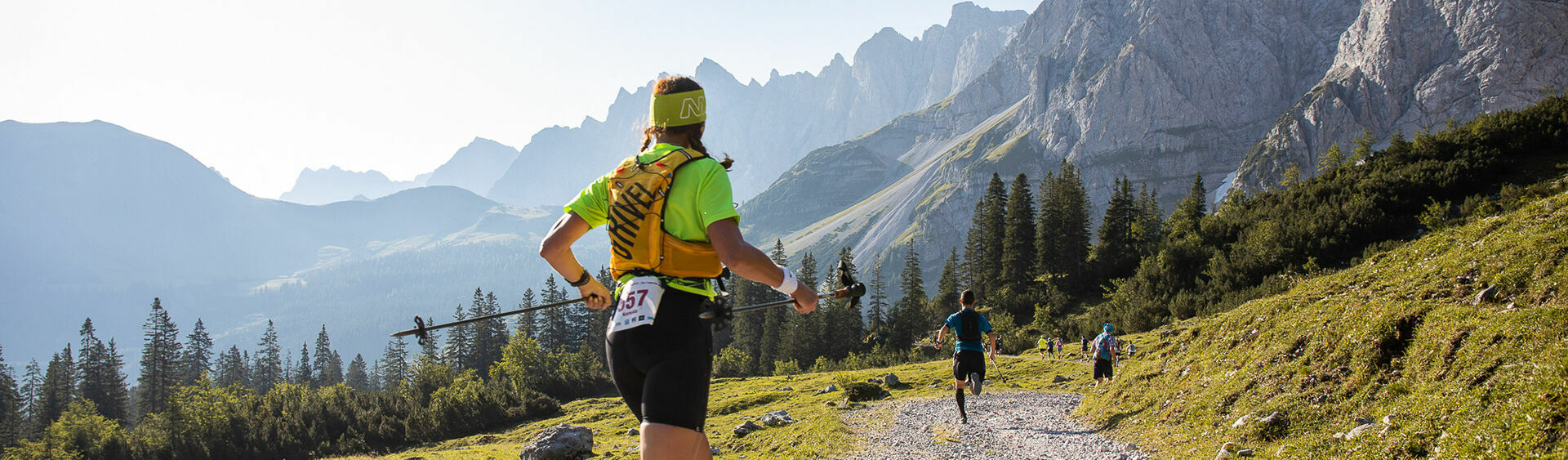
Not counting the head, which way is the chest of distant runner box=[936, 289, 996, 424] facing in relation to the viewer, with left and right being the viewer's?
facing away from the viewer

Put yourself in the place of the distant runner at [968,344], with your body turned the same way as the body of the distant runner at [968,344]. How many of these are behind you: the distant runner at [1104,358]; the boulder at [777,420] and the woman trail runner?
1

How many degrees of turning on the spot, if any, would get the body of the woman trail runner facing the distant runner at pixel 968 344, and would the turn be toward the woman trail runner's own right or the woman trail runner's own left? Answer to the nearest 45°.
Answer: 0° — they already face them

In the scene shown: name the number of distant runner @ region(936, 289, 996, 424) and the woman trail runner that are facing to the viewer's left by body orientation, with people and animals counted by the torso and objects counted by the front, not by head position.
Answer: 0

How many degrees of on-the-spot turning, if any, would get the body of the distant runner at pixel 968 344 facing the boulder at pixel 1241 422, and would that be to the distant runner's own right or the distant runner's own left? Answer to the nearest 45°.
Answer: approximately 135° to the distant runner's own right

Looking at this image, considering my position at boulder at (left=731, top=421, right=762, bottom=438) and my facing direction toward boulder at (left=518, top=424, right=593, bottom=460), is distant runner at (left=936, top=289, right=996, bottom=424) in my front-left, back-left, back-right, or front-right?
back-left

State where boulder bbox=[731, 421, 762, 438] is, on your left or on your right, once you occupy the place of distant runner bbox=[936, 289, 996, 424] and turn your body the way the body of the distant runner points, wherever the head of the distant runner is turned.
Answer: on your left

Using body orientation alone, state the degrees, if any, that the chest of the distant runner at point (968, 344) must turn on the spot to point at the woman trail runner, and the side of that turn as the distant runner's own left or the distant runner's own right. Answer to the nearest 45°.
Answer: approximately 180°

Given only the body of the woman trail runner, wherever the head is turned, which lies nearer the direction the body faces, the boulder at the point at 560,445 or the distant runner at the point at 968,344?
the distant runner

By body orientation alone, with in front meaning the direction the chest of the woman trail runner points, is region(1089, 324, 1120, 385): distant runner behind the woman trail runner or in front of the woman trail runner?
in front

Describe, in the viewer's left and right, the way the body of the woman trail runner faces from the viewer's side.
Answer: facing away from the viewer and to the right of the viewer

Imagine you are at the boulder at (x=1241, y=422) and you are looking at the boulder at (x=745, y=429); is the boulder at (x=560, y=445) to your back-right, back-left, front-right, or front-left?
front-left

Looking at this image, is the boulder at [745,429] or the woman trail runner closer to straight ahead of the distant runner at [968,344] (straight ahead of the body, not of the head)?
the boulder
